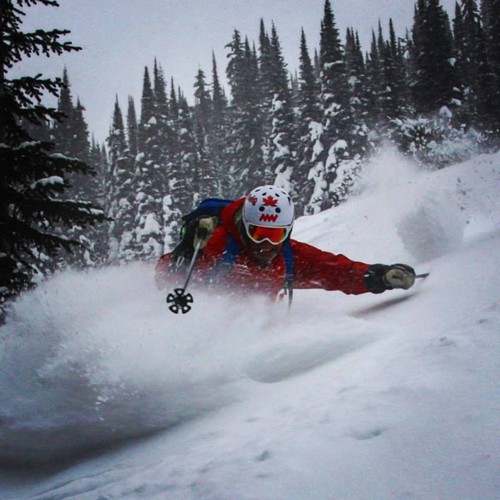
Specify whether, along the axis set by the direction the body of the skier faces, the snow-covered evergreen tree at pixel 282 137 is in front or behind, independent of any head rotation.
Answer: behind

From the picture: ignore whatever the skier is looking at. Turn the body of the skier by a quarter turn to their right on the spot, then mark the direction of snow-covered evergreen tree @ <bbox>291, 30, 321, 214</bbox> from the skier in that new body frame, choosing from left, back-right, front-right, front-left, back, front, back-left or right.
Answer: right

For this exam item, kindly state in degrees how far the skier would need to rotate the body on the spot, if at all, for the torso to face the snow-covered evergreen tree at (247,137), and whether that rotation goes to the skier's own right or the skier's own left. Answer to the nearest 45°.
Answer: approximately 180°

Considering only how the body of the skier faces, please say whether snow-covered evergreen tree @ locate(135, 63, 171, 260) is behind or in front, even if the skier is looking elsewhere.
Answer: behind

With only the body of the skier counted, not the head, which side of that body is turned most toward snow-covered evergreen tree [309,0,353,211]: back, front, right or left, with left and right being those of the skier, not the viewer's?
back

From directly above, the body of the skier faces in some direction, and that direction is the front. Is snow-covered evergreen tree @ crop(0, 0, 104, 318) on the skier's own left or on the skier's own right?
on the skier's own right

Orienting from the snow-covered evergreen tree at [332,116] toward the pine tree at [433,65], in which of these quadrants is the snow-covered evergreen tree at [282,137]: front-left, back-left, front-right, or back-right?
back-left

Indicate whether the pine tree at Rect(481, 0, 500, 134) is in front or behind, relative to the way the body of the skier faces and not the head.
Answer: behind

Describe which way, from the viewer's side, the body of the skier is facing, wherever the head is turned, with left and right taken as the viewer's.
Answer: facing the viewer

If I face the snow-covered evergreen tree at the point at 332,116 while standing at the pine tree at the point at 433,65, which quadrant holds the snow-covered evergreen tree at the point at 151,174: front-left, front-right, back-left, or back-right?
front-right

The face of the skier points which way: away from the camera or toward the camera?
toward the camera

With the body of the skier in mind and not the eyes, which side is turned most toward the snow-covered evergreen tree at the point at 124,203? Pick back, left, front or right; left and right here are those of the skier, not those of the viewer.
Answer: back
